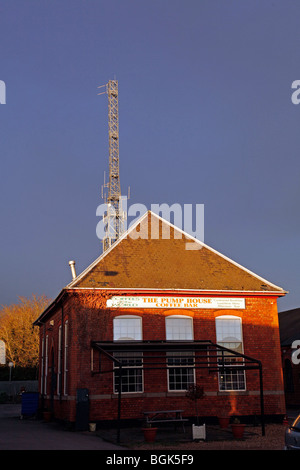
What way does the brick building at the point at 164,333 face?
toward the camera

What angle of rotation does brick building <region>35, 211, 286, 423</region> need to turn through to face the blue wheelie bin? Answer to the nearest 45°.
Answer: approximately 135° to its right

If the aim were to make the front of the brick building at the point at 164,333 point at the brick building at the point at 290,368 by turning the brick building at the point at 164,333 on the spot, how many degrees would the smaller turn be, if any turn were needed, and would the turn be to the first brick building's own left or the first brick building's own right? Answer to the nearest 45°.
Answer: approximately 135° to the first brick building's own left
